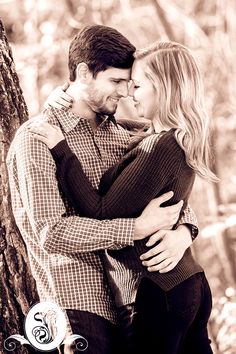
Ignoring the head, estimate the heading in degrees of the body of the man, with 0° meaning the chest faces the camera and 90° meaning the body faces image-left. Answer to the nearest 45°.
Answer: approximately 315°

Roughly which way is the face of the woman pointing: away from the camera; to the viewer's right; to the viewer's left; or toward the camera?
to the viewer's left

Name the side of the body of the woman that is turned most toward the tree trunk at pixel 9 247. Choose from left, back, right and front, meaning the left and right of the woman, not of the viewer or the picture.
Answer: front

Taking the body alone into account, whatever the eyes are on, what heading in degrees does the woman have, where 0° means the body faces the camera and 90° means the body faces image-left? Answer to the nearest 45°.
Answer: approximately 90°
